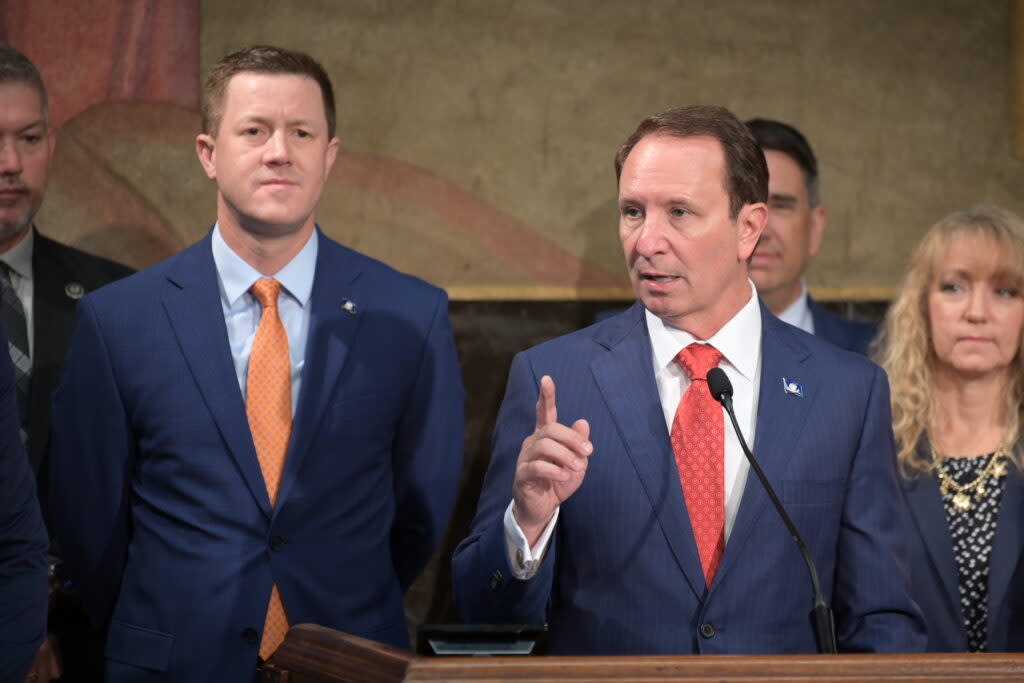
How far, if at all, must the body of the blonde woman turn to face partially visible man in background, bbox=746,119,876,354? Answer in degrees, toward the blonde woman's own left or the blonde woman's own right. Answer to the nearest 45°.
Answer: approximately 135° to the blonde woman's own right

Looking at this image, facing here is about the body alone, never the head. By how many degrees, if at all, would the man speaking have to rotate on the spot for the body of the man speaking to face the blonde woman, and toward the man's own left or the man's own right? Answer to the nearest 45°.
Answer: approximately 135° to the man's own left

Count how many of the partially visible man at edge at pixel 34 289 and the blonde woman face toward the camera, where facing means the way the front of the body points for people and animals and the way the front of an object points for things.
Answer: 2

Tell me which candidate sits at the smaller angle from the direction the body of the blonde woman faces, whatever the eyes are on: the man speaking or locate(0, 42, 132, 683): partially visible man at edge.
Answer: the man speaking

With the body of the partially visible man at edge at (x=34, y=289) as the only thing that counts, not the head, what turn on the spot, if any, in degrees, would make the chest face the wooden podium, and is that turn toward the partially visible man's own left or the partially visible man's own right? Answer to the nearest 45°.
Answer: approximately 45° to the partially visible man's own left

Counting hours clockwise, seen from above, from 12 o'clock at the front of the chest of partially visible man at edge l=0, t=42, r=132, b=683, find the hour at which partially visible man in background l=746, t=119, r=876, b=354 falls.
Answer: partially visible man in background l=746, t=119, r=876, b=354 is roughly at 9 o'clock from partially visible man at edge l=0, t=42, r=132, b=683.

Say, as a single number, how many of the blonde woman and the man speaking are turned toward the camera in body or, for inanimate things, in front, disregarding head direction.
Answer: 2

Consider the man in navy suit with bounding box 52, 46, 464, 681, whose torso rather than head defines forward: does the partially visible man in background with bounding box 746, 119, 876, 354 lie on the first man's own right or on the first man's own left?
on the first man's own left

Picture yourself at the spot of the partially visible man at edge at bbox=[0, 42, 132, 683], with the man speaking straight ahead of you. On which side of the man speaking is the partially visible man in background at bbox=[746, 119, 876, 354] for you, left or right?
left

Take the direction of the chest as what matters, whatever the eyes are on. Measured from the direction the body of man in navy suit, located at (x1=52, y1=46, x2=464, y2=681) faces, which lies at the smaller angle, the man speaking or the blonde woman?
the man speaking
